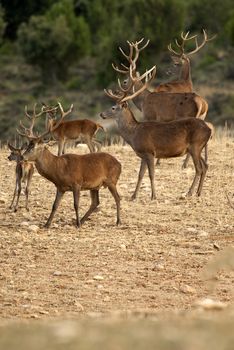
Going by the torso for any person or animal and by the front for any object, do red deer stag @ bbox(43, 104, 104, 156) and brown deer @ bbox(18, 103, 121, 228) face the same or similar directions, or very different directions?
same or similar directions

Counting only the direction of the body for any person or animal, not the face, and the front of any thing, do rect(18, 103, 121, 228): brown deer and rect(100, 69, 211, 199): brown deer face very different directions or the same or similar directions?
same or similar directions

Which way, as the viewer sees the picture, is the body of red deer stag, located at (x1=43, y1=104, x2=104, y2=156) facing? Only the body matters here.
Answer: to the viewer's left

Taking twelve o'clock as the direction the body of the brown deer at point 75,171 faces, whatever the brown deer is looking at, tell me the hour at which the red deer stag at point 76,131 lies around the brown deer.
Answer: The red deer stag is roughly at 3 o'clock from the brown deer.

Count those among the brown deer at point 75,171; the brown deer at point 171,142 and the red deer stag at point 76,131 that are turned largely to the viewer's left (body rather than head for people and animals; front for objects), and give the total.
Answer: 3

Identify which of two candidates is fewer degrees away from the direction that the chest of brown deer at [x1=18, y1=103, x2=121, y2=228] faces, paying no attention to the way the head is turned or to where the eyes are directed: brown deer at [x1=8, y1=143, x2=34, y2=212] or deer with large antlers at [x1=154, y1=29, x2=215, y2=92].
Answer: the brown deer

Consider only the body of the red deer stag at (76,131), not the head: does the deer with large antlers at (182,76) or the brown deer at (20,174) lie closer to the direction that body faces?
the brown deer

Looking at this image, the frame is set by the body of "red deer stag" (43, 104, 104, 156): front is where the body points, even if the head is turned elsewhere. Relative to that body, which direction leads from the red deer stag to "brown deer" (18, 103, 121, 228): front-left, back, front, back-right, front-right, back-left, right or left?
left

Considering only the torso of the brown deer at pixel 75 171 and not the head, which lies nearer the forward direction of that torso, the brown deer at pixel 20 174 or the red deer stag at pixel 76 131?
the brown deer

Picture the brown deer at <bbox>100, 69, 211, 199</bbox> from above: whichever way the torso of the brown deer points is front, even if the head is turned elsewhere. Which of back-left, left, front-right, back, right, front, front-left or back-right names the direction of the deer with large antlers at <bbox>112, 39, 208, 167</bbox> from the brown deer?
right

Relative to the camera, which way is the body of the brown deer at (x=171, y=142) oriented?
to the viewer's left

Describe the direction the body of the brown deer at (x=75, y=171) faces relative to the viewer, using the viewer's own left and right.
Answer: facing to the left of the viewer
